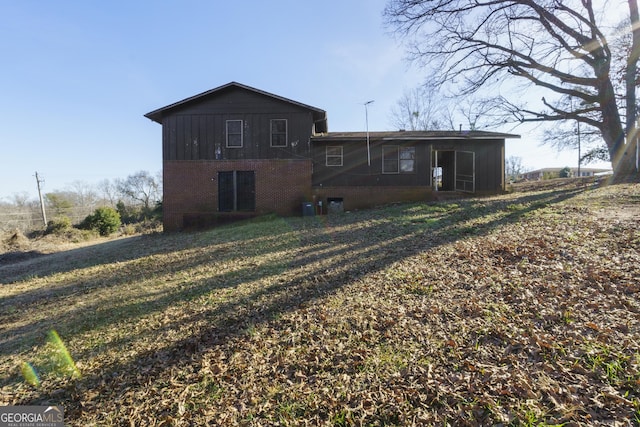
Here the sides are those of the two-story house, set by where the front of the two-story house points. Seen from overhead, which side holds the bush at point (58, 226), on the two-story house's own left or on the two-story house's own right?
on the two-story house's own left

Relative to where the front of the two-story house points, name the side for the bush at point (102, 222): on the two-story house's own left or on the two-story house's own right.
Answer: on the two-story house's own left

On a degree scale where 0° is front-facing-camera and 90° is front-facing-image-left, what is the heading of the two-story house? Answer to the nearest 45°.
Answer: approximately 180°
